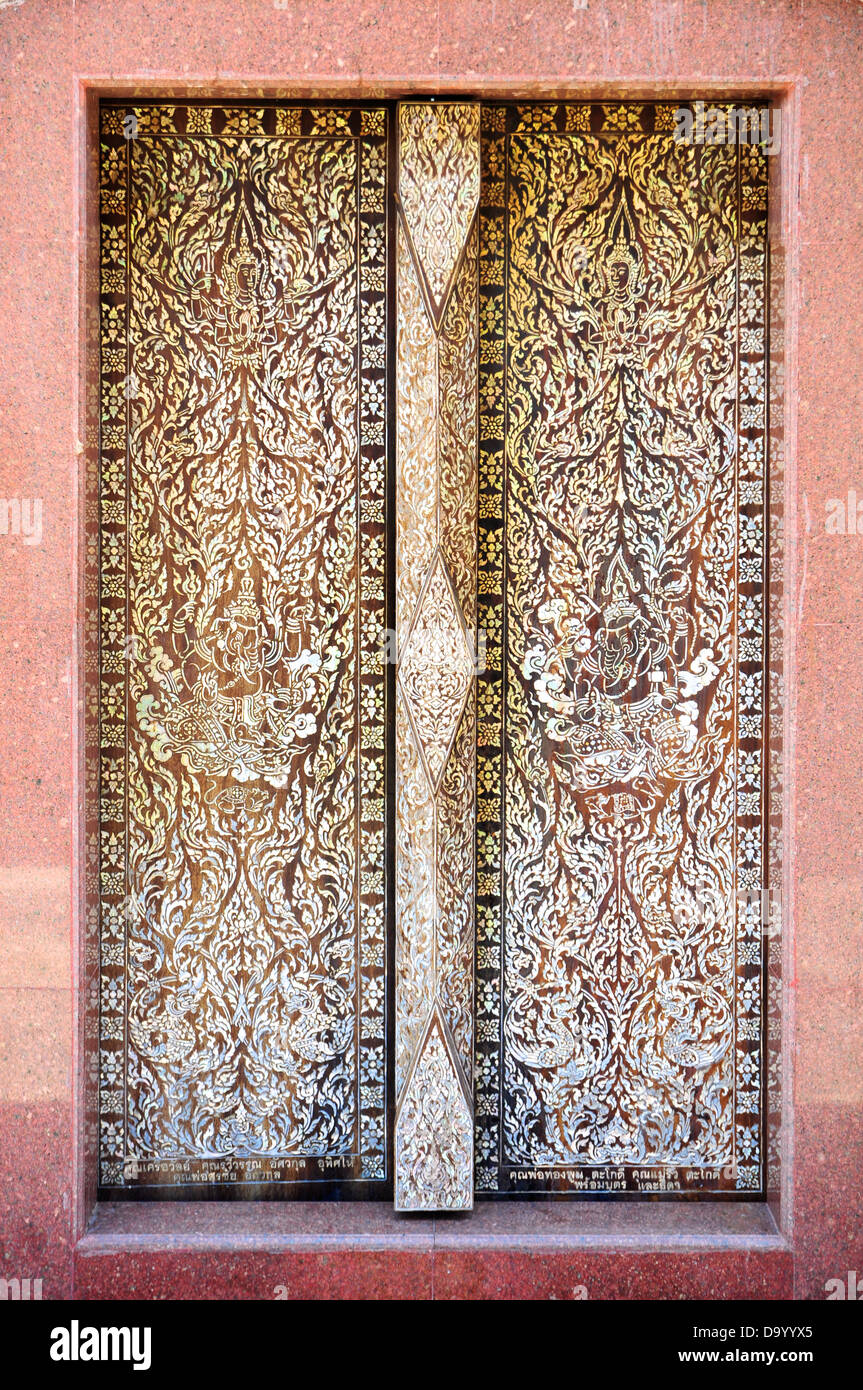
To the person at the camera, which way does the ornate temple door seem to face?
facing the viewer
